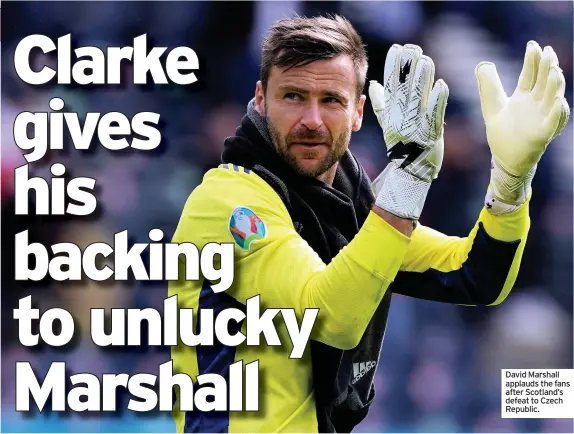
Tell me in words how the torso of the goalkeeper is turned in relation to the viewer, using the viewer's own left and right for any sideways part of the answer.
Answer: facing the viewer and to the right of the viewer
